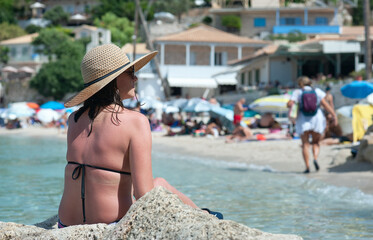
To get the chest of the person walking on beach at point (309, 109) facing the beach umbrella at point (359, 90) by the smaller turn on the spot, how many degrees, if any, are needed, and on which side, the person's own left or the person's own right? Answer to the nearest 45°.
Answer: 0° — they already face it

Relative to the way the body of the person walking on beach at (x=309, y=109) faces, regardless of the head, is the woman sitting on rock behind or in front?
behind

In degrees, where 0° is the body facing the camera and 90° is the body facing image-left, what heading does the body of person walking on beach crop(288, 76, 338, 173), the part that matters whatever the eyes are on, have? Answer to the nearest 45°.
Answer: approximately 180°

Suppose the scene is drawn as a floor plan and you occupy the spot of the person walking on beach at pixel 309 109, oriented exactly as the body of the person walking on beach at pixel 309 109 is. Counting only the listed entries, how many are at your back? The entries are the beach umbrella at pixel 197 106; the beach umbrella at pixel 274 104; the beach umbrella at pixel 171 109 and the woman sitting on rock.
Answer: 1

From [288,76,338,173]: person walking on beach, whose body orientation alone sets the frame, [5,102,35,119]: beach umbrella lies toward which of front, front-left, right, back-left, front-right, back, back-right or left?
front-left

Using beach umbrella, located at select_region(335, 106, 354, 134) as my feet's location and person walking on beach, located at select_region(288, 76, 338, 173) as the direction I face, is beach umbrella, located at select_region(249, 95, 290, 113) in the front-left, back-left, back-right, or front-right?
back-right

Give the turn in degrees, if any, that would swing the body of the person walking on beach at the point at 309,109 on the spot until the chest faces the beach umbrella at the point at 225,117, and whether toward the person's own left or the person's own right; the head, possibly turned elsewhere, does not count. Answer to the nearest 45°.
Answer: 0° — they already face it

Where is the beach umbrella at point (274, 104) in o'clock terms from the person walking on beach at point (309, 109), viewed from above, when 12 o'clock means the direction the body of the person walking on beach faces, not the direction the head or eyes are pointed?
The beach umbrella is roughly at 12 o'clock from the person walking on beach.

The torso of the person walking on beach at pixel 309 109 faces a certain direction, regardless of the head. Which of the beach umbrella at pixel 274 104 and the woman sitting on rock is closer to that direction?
the beach umbrella

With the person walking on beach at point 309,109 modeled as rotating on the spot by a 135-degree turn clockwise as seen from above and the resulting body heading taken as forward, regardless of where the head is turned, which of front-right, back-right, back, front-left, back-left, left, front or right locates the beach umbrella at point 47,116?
back

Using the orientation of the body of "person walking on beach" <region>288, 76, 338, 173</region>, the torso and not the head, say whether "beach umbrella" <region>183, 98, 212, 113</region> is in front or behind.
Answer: in front

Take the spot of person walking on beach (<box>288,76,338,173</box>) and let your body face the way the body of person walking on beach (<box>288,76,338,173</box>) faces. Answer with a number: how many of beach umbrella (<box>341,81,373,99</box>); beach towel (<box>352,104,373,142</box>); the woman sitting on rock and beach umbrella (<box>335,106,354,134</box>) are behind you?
1
